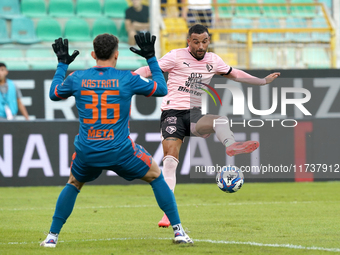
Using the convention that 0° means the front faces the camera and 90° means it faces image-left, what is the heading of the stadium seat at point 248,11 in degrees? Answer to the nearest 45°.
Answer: approximately 0°

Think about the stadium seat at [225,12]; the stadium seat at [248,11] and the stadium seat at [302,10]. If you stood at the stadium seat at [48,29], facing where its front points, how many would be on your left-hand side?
3

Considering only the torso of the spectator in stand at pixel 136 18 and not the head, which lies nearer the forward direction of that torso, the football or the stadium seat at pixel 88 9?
the football

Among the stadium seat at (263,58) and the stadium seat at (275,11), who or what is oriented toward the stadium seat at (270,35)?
the stadium seat at (275,11)

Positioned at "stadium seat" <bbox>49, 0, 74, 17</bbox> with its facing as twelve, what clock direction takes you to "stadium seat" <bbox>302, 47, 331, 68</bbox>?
"stadium seat" <bbox>302, 47, 331, 68</bbox> is roughly at 10 o'clock from "stadium seat" <bbox>49, 0, 74, 17</bbox>.

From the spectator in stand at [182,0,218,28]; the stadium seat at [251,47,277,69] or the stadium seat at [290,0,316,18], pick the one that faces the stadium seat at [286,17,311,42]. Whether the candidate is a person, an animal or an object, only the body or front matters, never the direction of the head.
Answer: the stadium seat at [290,0,316,18]

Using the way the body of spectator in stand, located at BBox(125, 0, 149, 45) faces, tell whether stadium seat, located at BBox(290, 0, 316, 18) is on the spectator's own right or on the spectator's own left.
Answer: on the spectator's own left
